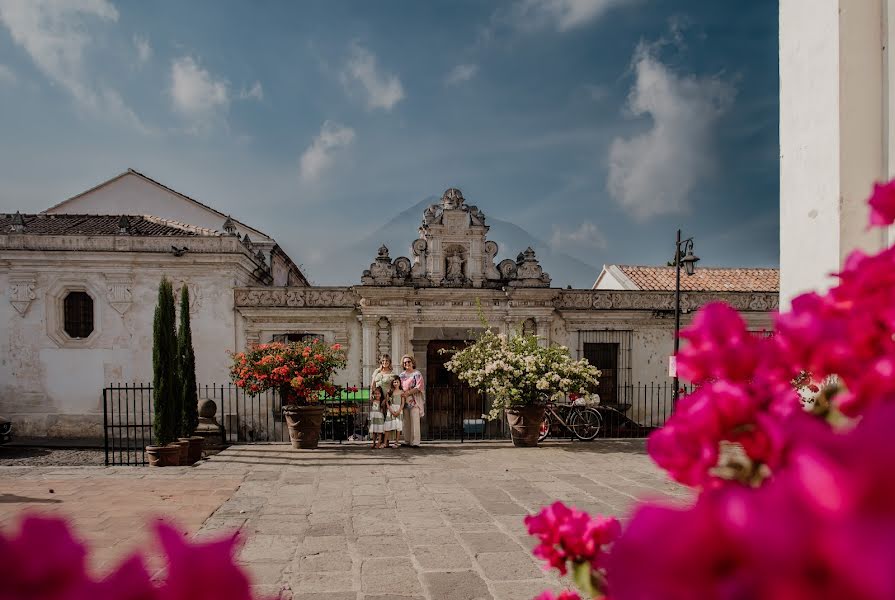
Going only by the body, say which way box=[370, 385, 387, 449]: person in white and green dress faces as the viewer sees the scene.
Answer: toward the camera

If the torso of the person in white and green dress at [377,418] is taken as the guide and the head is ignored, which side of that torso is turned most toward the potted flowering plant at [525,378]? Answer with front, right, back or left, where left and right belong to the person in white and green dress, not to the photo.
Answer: left

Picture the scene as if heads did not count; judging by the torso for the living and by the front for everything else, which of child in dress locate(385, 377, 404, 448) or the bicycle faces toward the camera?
the child in dress

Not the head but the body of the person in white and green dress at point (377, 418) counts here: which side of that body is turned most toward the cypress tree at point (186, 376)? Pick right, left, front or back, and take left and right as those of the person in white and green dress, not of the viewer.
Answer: right

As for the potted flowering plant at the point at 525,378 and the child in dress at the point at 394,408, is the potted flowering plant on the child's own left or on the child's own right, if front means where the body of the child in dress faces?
on the child's own left

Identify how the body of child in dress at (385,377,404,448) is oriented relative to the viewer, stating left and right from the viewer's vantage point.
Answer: facing the viewer

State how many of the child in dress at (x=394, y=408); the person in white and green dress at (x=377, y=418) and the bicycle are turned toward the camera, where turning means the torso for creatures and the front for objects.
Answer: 2
